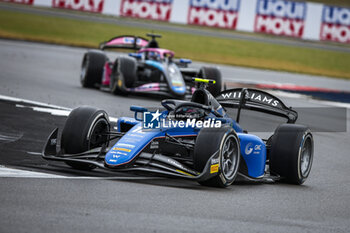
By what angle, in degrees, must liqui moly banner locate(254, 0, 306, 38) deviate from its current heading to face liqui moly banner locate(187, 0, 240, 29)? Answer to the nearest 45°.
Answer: approximately 90° to its right

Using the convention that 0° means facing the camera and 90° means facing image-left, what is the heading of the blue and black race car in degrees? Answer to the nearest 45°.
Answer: approximately 45°

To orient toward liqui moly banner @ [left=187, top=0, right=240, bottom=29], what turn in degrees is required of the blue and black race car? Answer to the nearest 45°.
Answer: approximately 135° to its right

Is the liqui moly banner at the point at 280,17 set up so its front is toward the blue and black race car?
yes

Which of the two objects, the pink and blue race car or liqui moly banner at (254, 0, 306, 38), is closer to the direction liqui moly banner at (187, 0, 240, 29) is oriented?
the pink and blue race car

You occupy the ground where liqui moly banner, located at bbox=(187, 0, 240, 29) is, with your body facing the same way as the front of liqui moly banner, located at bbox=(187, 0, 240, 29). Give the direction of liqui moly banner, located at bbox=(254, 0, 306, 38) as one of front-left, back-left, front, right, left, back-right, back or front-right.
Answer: left

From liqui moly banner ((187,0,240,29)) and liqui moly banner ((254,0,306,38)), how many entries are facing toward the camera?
2

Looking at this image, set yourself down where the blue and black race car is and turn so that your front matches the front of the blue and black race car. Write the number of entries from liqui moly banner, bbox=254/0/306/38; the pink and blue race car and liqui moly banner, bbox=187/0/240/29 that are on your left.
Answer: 0

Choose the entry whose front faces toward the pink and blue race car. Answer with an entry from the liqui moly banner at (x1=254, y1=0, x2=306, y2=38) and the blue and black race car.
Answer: the liqui moly banner

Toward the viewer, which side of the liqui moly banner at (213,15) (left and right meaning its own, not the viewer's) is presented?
front

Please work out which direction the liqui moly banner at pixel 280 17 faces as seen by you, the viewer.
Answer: facing the viewer
